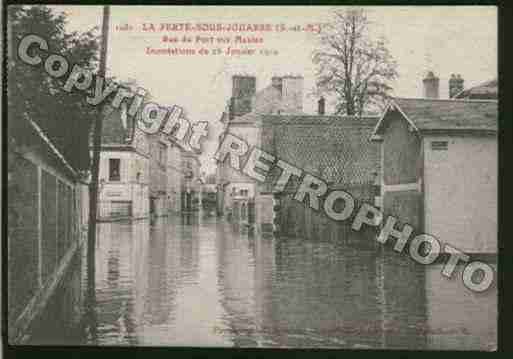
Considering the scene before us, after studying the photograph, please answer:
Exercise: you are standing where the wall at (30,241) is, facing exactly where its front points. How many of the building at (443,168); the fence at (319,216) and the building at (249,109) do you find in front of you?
3

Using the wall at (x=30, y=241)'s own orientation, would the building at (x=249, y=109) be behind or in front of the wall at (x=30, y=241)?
in front

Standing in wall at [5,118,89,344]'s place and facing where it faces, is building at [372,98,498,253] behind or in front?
in front
